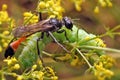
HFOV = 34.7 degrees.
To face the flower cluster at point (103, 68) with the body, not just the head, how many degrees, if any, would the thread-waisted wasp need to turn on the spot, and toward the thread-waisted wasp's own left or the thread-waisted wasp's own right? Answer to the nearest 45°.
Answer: approximately 45° to the thread-waisted wasp's own right

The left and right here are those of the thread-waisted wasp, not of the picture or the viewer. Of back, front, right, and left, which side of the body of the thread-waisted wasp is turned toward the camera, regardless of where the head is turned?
right
